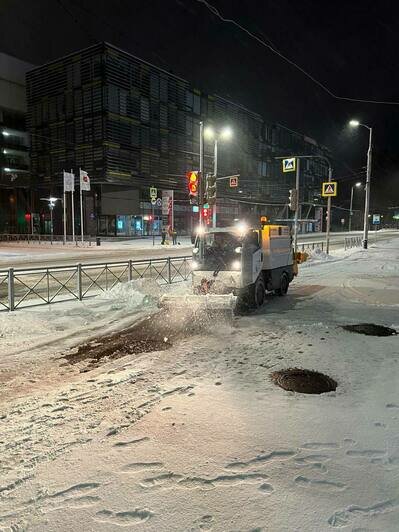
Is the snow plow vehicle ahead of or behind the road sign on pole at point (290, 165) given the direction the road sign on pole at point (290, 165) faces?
ahead

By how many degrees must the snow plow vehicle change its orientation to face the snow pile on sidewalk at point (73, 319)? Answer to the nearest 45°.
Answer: approximately 45° to its right

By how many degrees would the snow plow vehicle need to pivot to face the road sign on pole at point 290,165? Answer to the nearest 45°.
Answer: approximately 135° to its right

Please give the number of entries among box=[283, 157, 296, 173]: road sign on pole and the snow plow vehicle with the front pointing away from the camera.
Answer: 0

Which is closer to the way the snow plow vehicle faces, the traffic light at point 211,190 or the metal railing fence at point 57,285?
the metal railing fence

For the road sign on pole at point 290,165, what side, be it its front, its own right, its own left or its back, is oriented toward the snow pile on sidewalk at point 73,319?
front

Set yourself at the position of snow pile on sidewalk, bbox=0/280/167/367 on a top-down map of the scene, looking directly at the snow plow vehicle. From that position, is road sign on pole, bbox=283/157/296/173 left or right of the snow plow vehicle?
left

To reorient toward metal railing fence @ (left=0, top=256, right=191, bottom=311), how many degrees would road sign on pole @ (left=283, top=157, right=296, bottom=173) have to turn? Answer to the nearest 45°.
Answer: approximately 45° to its right
